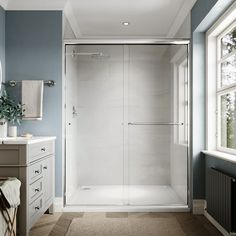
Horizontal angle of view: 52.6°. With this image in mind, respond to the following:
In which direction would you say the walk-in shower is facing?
toward the camera

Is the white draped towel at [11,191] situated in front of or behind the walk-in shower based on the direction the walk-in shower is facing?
in front

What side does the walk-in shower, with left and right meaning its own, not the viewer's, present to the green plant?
right

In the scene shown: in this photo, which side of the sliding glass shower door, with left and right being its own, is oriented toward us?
front

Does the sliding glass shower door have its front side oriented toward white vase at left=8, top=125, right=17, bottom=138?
no

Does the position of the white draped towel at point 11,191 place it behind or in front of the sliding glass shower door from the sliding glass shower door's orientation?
in front

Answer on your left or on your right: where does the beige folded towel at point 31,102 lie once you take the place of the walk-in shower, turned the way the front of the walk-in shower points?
on your right

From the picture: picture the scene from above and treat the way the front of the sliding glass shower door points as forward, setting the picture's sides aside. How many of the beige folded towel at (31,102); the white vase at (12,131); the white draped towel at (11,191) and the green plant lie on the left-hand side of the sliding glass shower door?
0

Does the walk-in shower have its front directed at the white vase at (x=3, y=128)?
no

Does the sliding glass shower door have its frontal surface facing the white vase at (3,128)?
no

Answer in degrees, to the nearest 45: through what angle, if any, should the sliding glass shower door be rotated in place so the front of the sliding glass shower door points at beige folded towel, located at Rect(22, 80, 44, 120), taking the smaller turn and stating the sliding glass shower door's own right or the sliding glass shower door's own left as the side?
approximately 90° to the sliding glass shower door's own right

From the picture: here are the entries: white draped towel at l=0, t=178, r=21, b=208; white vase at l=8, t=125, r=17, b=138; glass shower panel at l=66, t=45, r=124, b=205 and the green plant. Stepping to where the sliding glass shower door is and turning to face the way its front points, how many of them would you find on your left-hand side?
0
